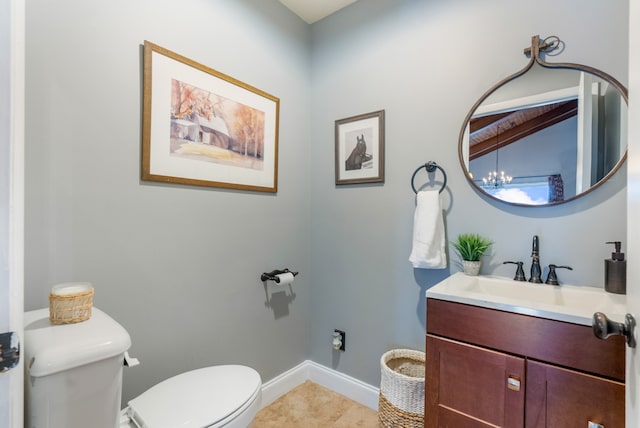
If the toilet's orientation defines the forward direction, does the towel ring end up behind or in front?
in front

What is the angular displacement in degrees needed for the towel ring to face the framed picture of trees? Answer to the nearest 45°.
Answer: approximately 45° to its right

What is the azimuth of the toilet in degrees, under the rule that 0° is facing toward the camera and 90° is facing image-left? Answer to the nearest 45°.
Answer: approximately 225°

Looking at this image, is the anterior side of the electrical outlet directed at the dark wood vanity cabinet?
no

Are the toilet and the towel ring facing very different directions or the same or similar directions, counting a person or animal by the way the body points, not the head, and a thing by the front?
very different directions

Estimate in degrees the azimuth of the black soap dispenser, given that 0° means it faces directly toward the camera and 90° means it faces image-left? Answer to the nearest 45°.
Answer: approximately 90°

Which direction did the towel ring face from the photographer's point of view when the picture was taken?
facing the viewer

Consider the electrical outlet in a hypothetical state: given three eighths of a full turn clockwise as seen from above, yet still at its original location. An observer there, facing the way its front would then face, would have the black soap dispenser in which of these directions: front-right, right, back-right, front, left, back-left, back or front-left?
back-right

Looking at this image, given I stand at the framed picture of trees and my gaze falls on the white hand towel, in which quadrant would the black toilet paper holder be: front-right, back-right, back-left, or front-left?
front-left

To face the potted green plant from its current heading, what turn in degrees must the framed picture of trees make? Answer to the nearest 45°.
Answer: approximately 45° to its left

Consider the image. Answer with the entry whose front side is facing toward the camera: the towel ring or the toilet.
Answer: the towel ring
